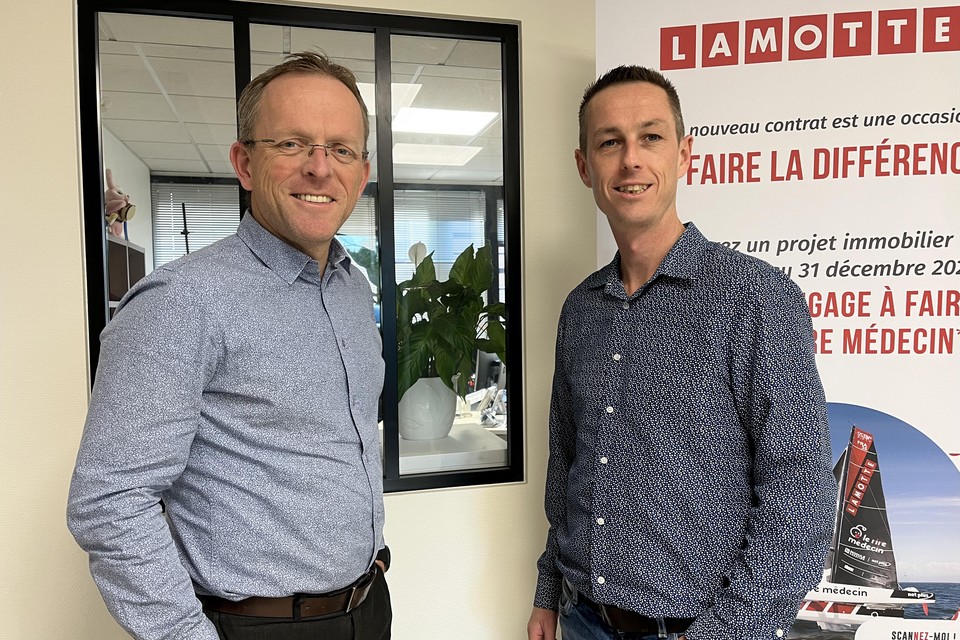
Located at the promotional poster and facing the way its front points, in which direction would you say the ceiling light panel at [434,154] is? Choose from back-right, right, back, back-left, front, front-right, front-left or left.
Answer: right

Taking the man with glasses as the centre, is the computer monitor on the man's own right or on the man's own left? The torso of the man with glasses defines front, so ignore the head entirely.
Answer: on the man's own left

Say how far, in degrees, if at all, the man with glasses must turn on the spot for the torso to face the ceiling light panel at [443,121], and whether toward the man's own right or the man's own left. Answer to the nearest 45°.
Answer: approximately 90° to the man's own left

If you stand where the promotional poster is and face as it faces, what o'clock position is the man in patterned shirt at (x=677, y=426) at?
The man in patterned shirt is roughly at 1 o'clock from the promotional poster.

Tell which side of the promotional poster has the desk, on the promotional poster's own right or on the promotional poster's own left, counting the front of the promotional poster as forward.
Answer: on the promotional poster's own right

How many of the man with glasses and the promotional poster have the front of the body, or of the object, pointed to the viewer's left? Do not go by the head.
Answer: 0

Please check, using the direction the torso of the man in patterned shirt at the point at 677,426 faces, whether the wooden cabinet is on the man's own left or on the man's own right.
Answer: on the man's own right

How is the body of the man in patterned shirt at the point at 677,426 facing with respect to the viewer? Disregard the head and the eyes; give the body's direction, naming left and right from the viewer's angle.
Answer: facing the viewer and to the left of the viewer

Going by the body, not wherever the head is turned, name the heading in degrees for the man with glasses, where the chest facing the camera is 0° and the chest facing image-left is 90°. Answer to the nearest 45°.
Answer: approximately 315°

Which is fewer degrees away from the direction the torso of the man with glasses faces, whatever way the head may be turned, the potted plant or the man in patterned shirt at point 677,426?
the man in patterned shirt

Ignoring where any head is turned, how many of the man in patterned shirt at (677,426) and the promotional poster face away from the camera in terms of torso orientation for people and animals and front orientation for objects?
0

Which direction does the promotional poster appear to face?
toward the camera

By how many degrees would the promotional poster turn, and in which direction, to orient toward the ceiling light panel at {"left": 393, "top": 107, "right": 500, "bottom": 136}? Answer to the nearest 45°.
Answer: approximately 90° to its right

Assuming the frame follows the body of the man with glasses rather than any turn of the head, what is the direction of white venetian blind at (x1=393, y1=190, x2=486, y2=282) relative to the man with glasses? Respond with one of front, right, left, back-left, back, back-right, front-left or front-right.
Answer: left

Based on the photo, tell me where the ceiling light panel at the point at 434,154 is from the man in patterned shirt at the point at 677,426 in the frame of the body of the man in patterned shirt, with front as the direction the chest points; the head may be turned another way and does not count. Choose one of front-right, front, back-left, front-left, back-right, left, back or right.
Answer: right

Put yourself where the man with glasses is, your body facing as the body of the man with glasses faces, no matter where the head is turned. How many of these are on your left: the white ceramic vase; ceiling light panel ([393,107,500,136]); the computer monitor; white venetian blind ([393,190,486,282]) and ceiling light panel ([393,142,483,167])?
5
